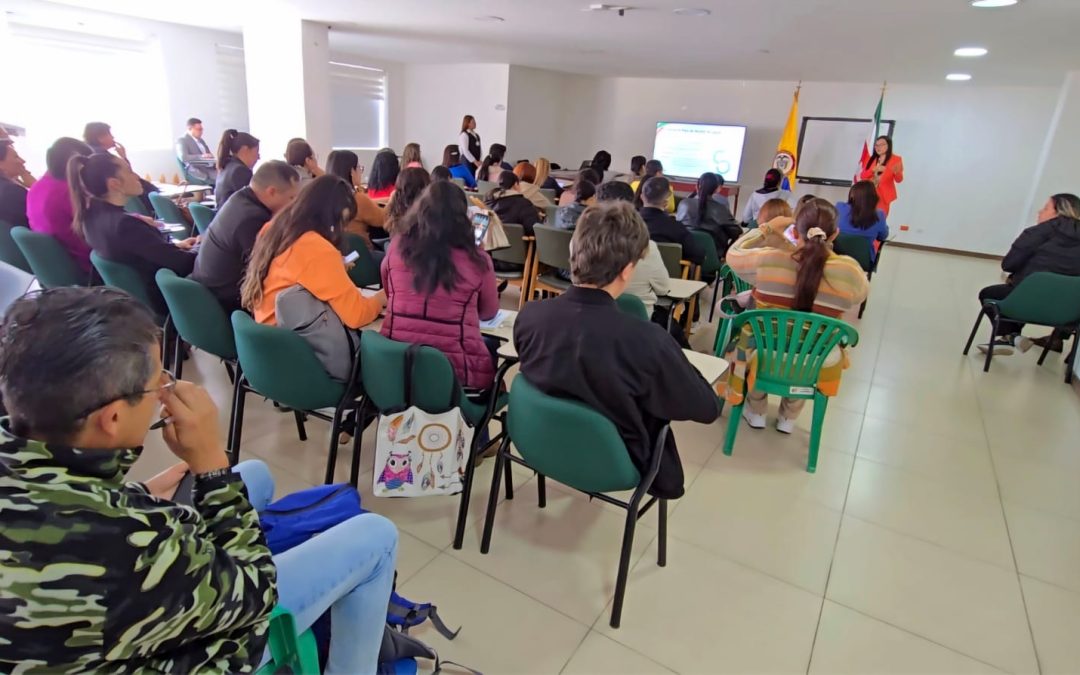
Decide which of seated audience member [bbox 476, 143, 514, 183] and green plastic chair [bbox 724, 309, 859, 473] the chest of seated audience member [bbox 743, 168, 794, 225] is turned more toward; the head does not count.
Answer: the seated audience member

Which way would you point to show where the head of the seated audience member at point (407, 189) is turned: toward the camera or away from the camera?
away from the camera

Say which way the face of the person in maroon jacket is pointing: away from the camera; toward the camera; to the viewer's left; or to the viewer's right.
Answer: away from the camera

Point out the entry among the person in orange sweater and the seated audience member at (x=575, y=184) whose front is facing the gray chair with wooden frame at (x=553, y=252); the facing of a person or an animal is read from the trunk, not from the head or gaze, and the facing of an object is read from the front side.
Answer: the person in orange sweater

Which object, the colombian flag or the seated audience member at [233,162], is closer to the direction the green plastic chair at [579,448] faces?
the colombian flag

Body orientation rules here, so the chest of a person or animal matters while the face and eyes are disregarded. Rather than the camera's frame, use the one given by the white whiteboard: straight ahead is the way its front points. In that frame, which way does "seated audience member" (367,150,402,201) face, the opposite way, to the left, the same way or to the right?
the opposite way

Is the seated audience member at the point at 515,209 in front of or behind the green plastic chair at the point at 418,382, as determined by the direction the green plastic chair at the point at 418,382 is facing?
in front

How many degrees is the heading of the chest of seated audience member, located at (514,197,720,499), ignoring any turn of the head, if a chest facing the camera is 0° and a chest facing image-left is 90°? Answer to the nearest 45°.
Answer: approximately 225°

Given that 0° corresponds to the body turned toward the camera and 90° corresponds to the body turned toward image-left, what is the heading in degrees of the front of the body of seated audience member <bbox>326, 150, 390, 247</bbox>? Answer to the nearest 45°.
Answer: approximately 225°

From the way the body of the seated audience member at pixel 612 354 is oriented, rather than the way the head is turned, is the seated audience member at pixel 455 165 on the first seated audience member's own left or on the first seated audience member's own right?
on the first seated audience member's own left

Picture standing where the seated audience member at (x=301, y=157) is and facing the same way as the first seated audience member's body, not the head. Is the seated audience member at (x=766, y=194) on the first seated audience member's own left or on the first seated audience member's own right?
on the first seated audience member's own right

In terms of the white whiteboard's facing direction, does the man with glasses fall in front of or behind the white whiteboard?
in front

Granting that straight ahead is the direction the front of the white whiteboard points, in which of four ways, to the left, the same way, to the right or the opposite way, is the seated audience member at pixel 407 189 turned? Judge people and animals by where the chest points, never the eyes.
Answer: the opposite way

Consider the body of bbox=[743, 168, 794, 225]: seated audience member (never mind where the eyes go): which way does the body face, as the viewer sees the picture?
away from the camera

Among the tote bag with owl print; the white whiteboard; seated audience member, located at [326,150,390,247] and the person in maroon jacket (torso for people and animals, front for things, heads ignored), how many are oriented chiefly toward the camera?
2

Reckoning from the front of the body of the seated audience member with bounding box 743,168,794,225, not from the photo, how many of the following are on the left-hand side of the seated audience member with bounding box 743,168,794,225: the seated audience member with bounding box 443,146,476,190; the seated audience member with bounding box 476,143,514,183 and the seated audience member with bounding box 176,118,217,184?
3

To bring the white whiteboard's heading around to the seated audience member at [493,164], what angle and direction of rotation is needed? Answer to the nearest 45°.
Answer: approximately 45° to its right
